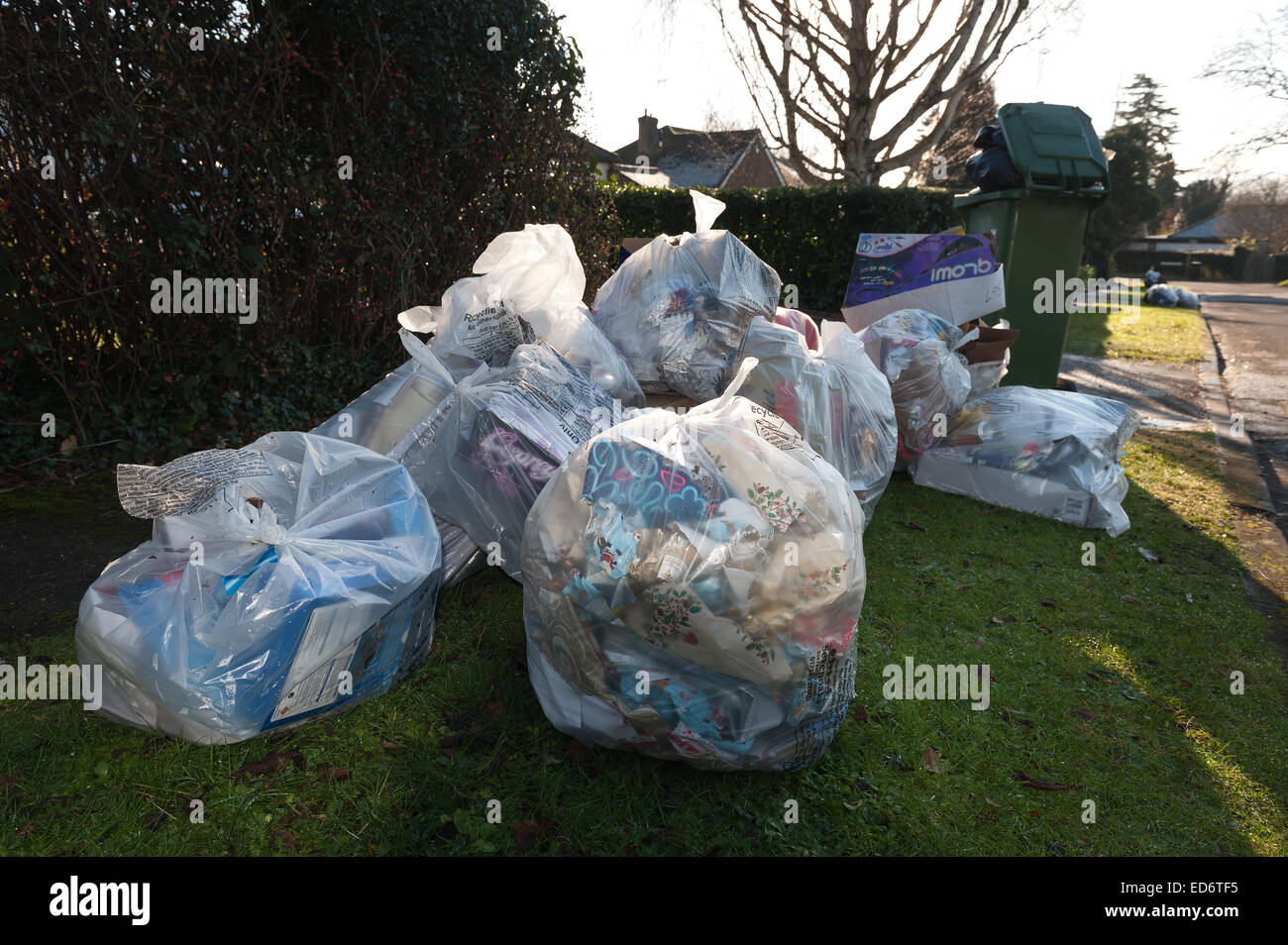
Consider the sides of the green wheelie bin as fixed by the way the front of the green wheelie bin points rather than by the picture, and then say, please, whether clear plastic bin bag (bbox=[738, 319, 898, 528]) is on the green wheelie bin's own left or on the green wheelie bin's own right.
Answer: on the green wheelie bin's own left
